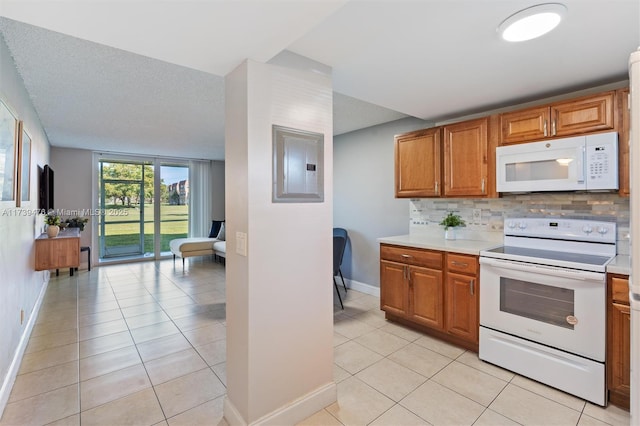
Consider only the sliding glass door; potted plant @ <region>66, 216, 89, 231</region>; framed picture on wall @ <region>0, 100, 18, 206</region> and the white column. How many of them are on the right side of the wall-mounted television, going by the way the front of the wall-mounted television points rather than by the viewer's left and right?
2

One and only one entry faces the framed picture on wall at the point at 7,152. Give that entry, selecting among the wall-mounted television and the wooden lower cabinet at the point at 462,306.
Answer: the wooden lower cabinet

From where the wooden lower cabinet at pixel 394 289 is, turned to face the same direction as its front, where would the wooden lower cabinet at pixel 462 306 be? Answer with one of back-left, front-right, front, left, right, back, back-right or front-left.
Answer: left

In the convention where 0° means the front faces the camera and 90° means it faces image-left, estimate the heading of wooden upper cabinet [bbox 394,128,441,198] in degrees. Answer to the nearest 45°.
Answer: approximately 45°

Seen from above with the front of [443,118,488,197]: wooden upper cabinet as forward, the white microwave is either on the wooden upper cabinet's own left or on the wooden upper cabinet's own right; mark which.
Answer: on the wooden upper cabinet's own left

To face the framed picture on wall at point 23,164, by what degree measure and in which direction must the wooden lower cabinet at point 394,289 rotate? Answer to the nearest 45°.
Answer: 0° — it already faces it

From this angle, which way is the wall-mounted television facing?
to the viewer's right

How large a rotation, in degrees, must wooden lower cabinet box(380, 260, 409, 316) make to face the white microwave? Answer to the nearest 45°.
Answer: approximately 90° to its left

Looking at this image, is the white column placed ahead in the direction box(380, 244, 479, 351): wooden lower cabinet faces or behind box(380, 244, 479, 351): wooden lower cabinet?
ahead

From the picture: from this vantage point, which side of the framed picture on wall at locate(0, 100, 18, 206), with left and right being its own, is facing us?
right

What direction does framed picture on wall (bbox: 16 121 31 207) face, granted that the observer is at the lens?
facing to the right of the viewer
